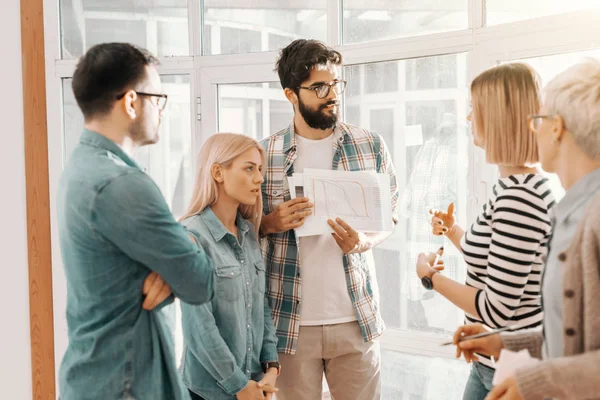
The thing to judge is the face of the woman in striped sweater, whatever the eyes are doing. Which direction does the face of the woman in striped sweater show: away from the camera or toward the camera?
away from the camera

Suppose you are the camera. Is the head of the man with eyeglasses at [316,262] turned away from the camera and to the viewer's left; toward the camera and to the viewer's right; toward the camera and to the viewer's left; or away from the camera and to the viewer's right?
toward the camera and to the viewer's right

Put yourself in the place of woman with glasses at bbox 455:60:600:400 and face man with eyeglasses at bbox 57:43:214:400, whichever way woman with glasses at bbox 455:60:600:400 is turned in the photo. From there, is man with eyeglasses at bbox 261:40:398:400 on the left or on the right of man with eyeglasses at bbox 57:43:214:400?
right

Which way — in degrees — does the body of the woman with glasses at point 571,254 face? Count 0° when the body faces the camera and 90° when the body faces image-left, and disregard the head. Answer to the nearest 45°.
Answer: approximately 90°

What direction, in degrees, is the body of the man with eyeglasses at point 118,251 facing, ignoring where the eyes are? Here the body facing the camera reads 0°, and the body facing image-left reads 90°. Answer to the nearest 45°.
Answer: approximately 225°

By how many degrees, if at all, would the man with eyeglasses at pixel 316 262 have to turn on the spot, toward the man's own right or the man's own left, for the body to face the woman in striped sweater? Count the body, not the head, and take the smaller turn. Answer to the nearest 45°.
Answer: approximately 45° to the man's own left

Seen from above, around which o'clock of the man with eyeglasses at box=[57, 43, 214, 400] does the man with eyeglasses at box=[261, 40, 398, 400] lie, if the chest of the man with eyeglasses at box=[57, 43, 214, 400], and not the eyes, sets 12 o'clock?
the man with eyeglasses at box=[261, 40, 398, 400] is roughly at 12 o'clock from the man with eyeglasses at box=[57, 43, 214, 400].

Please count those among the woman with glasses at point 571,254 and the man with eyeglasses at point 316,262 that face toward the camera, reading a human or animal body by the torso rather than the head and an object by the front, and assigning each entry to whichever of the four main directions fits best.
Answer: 1

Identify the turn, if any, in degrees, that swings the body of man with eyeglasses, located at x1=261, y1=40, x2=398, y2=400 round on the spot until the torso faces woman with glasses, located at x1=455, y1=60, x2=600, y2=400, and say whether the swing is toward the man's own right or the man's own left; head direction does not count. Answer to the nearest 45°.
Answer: approximately 45° to the man's own left
